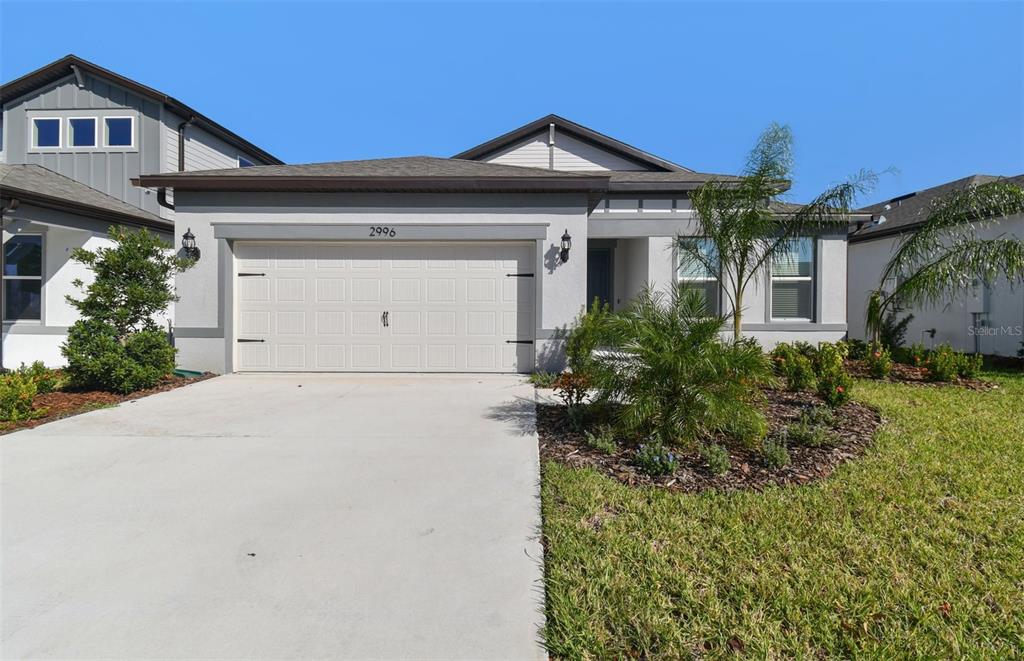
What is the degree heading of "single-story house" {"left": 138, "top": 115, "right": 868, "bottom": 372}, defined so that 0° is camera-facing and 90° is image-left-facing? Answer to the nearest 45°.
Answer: approximately 0°

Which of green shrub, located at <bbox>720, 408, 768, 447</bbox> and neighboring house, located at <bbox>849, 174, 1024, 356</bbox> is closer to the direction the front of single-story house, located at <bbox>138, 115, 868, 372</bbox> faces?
the green shrub

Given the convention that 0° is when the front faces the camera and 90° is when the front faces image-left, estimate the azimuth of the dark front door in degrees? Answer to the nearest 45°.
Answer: approximately 0°

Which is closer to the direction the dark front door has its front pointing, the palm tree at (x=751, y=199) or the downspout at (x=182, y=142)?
the palm tree

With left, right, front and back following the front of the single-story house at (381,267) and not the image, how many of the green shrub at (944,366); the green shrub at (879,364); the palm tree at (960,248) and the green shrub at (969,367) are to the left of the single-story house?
4

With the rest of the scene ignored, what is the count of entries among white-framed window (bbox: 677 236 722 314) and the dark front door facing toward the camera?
2

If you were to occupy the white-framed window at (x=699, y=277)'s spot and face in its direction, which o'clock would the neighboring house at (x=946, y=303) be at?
The neighboring house is roughly at 8 o'clock from the white-framed window.

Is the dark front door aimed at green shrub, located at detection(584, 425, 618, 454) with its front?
yes

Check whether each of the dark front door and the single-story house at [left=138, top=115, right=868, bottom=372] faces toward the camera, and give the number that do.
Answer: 2

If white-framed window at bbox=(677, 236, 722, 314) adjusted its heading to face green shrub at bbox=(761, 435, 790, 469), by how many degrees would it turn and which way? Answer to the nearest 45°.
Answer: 0° — it already faces it

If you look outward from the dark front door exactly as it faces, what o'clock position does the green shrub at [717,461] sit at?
The green shrub is roughly at 12 o'clock from the dark front door.
